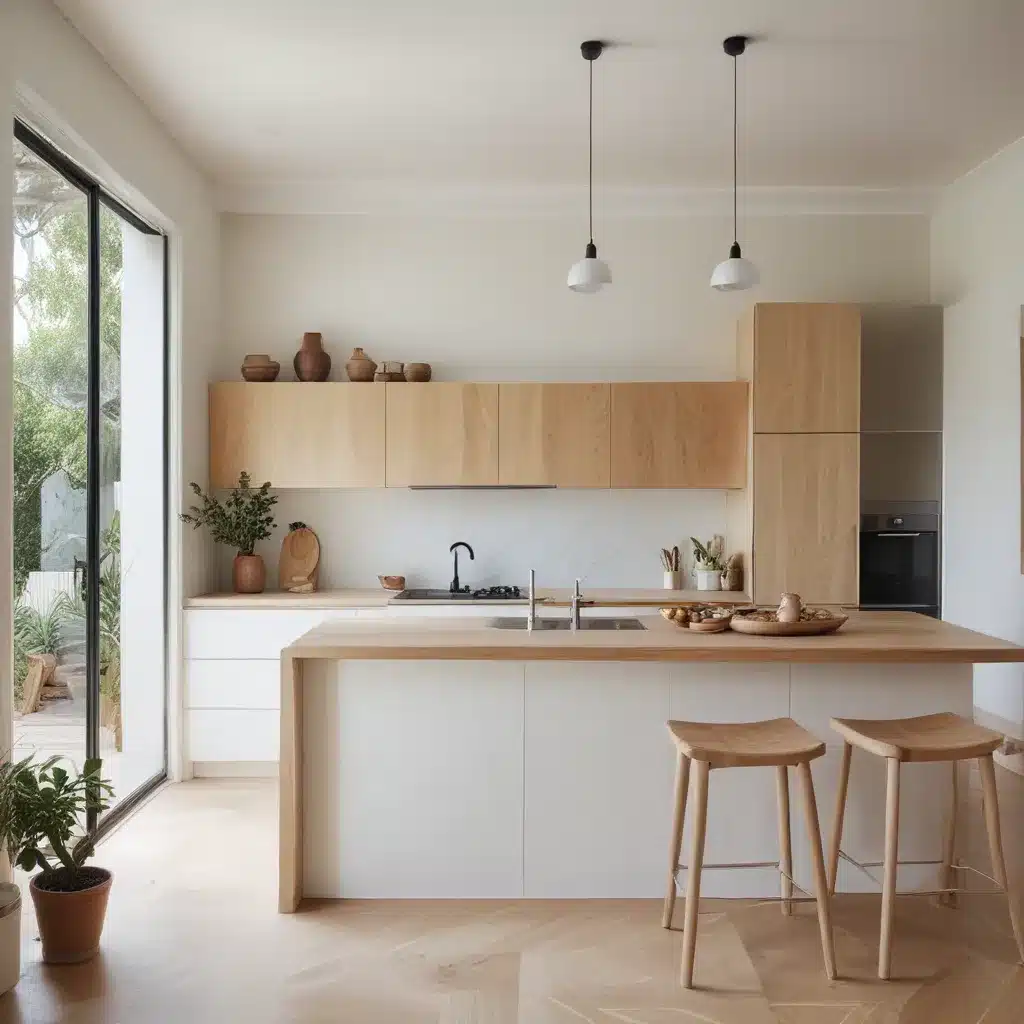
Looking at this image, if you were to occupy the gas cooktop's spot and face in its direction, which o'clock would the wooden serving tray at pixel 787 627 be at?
The wooden serving tray is roughly at 11 o'clock from the gas cooktop.

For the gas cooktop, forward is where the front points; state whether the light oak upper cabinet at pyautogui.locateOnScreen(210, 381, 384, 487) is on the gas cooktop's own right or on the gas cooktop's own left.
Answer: on the gas cooktop's own right

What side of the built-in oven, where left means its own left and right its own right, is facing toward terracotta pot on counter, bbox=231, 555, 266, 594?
right

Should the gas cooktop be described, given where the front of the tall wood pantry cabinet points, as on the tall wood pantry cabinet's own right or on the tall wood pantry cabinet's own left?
on the tall wood pantry cabinet's own right

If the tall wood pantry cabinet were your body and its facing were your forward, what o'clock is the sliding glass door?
The sliding glass door is roughly at 2 o'clock from the tall wood pantry cabinet.
